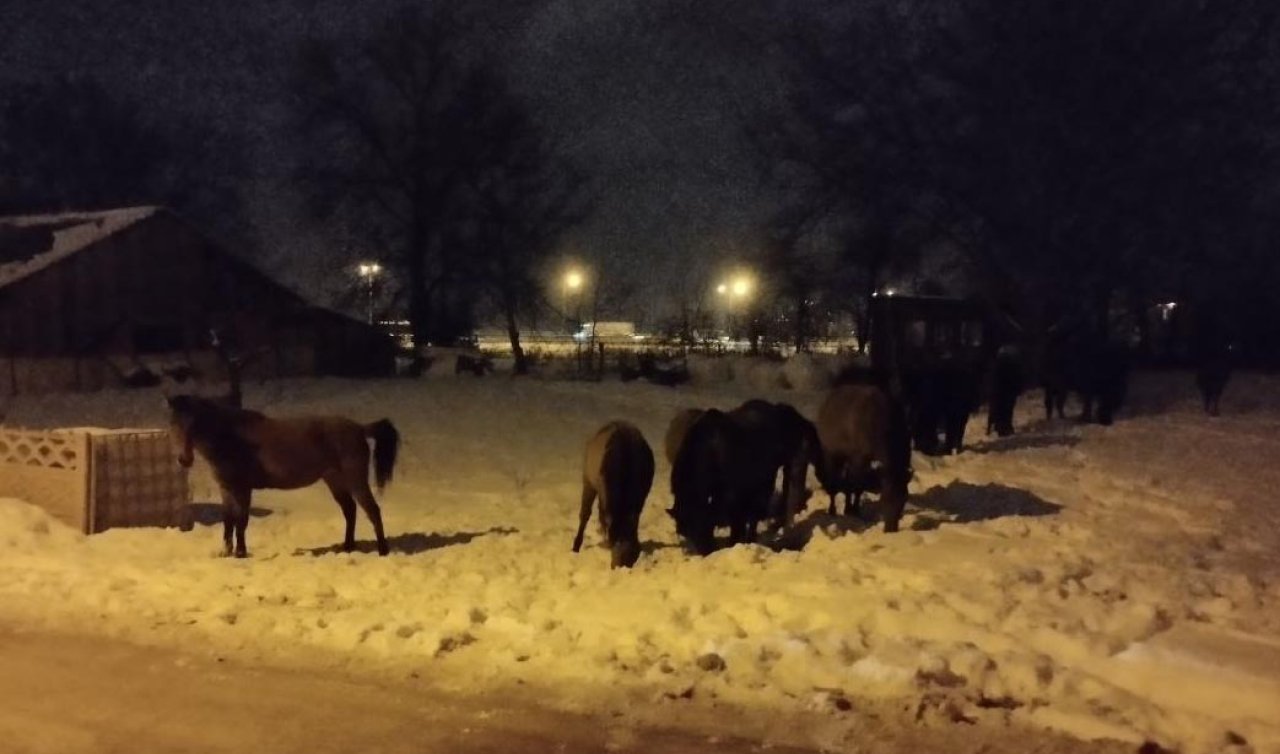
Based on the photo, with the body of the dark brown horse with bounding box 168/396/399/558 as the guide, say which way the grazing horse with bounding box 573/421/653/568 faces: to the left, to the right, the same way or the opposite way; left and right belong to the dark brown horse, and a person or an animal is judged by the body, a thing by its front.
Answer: to the left

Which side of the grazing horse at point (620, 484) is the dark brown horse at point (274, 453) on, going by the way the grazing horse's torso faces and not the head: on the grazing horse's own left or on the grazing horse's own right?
on the grazing horse's own right

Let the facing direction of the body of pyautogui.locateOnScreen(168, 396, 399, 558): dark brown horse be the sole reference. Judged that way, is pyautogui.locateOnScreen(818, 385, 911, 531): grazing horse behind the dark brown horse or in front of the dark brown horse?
behind

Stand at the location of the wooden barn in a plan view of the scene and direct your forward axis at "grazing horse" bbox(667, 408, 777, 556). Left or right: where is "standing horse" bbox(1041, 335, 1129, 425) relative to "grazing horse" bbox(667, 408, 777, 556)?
left

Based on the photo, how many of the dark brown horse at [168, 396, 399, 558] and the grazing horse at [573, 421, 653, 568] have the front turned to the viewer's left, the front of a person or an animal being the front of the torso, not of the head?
1

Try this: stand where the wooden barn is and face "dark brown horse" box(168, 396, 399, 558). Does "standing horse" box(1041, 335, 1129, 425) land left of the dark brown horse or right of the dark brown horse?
left

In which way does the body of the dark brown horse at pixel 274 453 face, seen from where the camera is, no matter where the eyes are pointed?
to the viewer's left

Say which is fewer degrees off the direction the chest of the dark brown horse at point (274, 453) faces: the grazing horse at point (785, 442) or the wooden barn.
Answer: the wooden barn

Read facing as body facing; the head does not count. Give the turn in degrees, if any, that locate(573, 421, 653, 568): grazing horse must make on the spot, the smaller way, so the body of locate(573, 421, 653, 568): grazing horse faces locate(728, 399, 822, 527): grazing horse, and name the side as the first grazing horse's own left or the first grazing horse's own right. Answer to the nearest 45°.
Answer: approximately 135° to the first grazing horse's own left

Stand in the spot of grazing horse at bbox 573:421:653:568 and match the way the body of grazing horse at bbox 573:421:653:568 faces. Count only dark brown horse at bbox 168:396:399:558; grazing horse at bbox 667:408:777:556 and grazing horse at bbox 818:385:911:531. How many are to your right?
1
